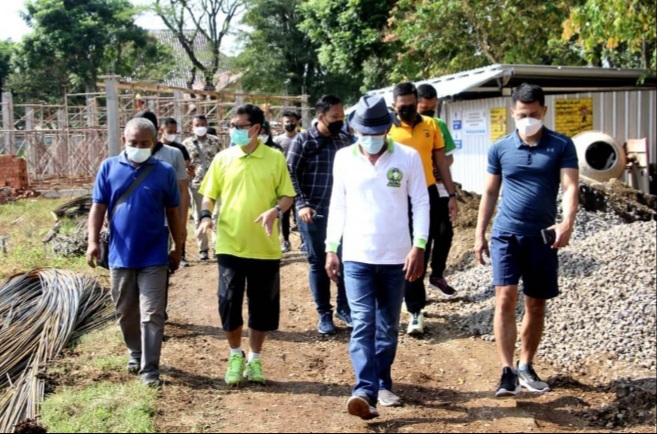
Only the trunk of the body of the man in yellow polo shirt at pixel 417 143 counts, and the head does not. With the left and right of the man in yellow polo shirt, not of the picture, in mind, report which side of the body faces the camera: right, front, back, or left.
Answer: front

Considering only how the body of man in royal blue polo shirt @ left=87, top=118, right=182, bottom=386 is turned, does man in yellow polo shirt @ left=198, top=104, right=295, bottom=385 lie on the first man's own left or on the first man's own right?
on the first man's own left

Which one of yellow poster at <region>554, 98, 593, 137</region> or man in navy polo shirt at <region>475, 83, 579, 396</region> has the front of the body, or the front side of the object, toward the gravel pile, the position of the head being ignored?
the yellow poster

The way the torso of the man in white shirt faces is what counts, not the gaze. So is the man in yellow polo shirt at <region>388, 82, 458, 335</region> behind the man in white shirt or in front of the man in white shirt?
behind

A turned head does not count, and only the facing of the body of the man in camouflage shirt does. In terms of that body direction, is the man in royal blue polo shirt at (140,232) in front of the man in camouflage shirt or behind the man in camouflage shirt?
in front

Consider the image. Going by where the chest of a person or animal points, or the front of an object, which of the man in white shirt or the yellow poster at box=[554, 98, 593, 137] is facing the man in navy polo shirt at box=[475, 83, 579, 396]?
the yellow poster

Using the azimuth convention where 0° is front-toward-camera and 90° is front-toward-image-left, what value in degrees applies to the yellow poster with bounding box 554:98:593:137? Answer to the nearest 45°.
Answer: approximately 0°

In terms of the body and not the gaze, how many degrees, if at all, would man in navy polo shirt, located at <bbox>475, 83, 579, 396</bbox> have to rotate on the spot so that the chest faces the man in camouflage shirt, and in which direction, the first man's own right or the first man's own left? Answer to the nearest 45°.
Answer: approximately 135° to the first man's own right

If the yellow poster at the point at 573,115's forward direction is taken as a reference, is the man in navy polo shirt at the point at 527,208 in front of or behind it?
in front

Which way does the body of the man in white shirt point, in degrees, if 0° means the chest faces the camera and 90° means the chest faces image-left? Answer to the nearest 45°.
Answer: approximately 0°

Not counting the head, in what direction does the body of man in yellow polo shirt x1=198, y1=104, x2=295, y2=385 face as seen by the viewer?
toward the camera

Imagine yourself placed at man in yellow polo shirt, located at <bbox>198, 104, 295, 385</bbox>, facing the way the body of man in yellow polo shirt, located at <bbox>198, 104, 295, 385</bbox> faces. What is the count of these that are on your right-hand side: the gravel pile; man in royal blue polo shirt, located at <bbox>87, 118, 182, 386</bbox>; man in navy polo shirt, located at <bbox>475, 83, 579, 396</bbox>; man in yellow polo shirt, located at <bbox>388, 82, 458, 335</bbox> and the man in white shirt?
1

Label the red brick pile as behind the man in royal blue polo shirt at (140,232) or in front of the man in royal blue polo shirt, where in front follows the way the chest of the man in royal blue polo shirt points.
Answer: behind

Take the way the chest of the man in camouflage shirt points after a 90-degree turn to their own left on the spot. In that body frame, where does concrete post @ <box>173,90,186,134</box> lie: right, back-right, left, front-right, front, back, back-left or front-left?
left

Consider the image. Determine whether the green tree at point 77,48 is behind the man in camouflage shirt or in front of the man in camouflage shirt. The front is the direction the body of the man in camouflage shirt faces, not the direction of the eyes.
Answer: behind

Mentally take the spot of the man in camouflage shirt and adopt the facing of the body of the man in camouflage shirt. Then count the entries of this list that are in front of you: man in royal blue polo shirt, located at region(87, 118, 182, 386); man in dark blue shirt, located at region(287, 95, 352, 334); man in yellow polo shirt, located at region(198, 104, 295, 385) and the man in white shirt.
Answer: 4

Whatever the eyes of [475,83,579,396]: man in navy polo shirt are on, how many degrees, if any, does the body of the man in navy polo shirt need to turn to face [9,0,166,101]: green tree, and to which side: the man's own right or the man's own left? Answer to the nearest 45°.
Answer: approximately 135° to the man's own right
